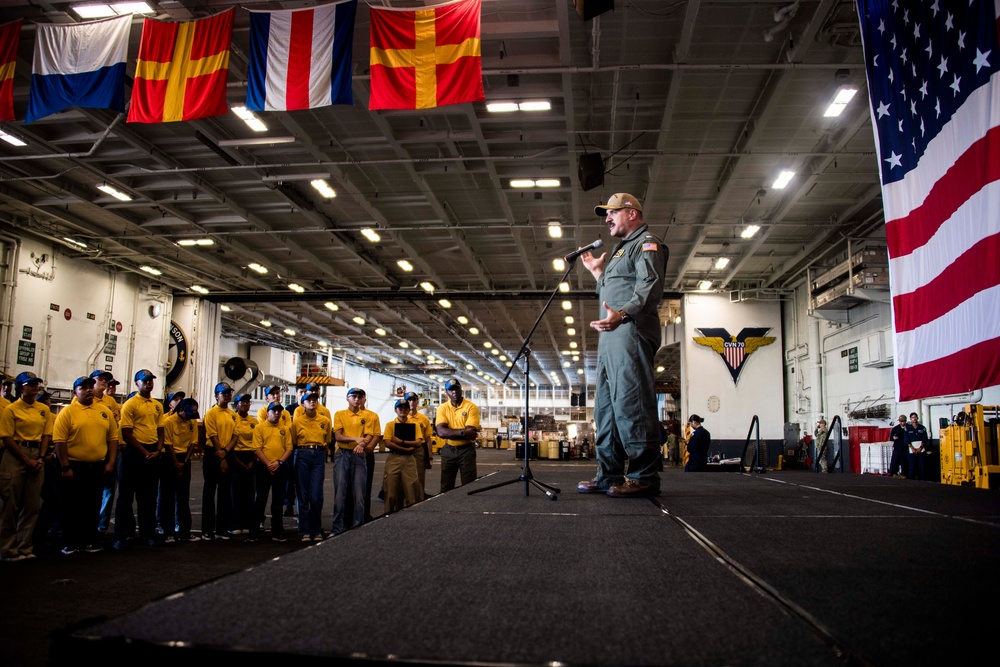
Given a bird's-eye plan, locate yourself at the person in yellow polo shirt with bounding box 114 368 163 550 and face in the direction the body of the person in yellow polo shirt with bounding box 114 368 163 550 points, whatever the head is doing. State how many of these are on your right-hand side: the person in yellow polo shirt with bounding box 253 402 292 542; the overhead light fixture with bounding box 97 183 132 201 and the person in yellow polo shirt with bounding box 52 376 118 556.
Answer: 1

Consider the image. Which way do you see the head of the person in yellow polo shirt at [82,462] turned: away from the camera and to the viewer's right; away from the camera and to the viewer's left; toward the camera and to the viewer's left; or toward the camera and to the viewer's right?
toward the camera and to the viewer's right

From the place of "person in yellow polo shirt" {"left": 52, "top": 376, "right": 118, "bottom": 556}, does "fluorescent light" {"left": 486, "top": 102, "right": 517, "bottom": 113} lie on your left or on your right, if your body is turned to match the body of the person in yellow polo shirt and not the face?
on your left

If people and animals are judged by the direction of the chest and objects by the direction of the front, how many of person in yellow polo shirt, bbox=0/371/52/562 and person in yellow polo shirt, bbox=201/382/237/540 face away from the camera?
0

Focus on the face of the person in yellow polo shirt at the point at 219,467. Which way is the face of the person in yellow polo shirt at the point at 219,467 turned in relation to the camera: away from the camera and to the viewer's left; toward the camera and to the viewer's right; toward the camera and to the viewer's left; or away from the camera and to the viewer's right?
toward the camera and to the viewer's right

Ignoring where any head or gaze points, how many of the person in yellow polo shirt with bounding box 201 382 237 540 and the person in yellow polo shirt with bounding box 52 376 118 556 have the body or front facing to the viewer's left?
0

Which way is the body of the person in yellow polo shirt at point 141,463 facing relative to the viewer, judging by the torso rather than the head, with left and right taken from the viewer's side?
facing the viewer and to the right of the viewer
